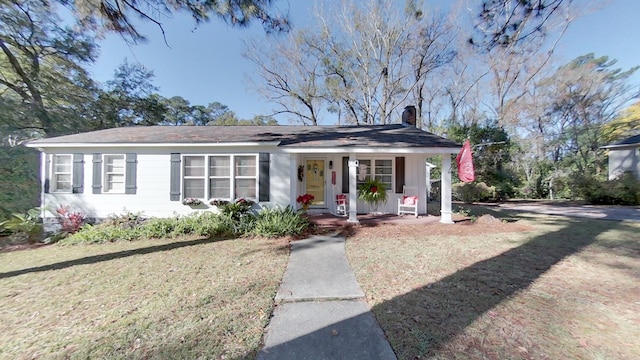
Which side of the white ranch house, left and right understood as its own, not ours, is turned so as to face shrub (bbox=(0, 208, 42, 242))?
right

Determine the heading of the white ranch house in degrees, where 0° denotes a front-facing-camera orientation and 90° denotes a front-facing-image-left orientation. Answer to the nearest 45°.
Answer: approximately 0°

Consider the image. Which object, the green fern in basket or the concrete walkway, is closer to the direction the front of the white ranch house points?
the concrete walkway

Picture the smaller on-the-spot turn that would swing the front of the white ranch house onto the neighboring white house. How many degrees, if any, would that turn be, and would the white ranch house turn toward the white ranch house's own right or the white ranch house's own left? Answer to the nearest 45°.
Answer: approximately 90° to the white ranch house's own left

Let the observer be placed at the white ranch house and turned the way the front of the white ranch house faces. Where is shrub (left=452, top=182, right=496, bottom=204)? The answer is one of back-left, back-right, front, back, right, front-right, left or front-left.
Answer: left
